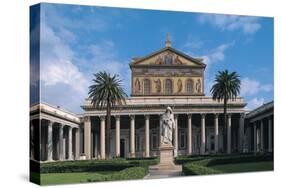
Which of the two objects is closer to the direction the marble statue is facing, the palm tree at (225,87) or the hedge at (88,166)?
the hedge

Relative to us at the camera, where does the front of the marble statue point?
facing the viewer

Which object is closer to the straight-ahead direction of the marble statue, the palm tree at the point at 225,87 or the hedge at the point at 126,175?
the hedge

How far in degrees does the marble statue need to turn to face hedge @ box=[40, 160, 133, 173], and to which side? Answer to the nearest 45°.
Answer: approximately 45° to its right

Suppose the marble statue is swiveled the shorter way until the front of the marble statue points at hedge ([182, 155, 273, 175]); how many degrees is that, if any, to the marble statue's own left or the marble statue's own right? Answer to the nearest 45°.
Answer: approximately 135° to the marble statue's own left
